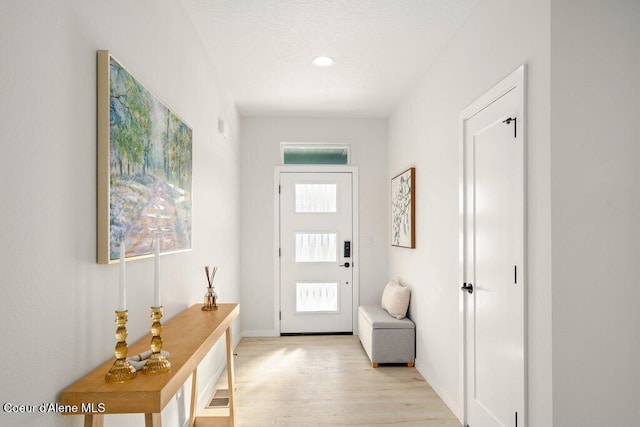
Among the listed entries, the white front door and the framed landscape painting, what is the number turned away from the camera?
0

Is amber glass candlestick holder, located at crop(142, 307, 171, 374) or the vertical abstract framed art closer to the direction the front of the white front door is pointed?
the amber glass candlestick holder

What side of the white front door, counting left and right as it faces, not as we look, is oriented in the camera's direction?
front

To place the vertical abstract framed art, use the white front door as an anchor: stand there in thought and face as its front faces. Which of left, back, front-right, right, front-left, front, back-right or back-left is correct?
front-left

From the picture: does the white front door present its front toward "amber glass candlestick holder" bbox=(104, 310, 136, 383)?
yes

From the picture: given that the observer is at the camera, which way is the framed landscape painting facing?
facing the viewer and to the right of the viewer

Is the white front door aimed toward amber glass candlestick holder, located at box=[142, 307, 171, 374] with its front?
yes

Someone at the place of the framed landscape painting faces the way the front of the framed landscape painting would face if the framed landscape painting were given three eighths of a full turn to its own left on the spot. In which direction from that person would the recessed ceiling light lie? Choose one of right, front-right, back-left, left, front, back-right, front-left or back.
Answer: front-right

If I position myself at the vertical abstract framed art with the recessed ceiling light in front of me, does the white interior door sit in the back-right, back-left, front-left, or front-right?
front-left

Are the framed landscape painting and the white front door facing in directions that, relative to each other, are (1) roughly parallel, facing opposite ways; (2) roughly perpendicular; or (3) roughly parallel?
roughly perpendicular

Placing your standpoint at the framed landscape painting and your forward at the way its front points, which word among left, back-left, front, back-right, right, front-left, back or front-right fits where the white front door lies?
left
